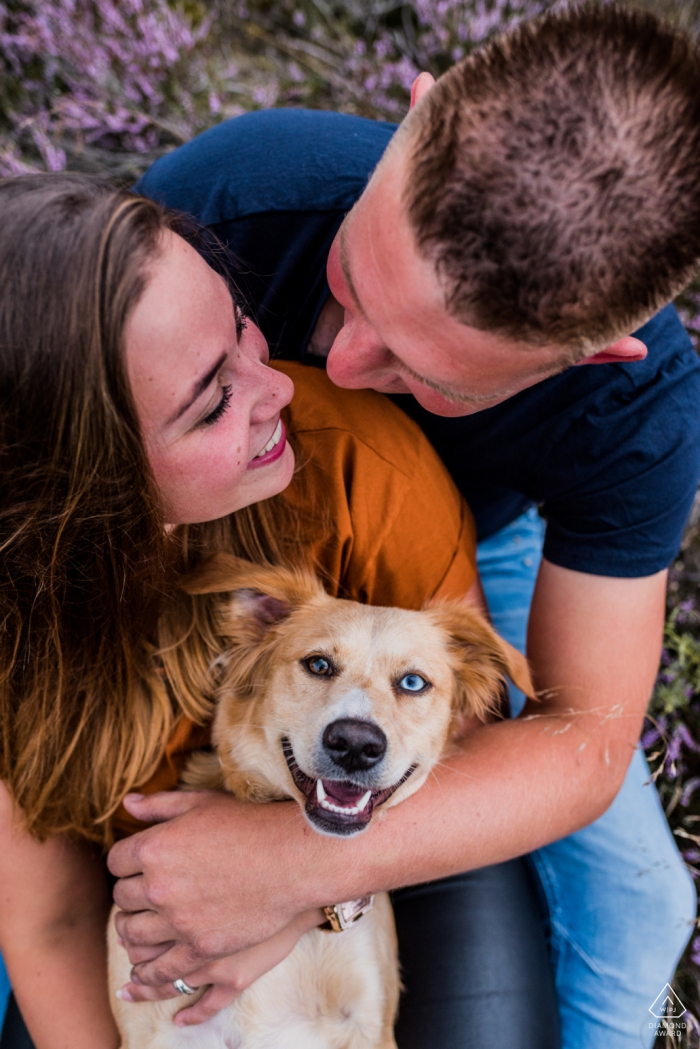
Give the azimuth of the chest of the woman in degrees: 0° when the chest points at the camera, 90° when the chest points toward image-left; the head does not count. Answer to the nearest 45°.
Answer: approximately 315°

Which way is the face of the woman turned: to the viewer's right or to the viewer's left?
to the viewer's right

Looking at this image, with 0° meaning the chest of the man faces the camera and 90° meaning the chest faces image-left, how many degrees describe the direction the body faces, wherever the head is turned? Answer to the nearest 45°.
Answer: approximately 45°

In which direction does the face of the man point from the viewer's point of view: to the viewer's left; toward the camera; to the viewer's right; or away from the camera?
to the viewer's left
